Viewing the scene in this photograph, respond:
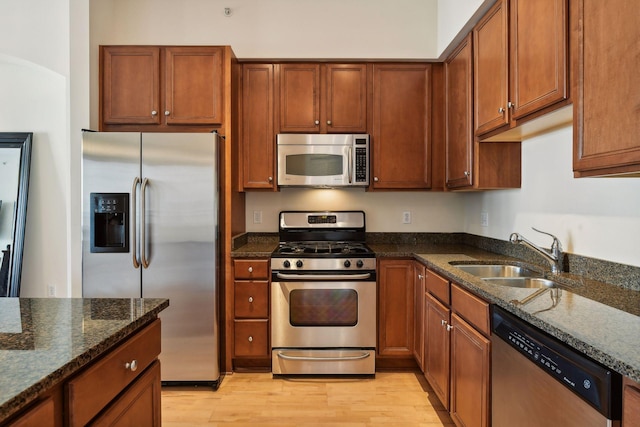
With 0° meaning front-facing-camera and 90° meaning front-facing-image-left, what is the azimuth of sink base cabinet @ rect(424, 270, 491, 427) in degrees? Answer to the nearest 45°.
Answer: approximately 45°

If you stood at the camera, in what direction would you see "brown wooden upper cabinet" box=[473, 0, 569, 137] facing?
facing the viewer and to the left of the viewer

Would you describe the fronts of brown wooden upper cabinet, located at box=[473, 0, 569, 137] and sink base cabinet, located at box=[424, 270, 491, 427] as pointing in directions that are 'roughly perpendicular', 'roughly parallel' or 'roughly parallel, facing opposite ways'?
roughly parallel

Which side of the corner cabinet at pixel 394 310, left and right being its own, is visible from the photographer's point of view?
front

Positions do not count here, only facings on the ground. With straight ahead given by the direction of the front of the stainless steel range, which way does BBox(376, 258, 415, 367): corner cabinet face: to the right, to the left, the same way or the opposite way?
the same way

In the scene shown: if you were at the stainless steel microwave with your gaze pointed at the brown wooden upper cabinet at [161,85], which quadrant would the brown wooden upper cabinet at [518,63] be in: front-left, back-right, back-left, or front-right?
back-left

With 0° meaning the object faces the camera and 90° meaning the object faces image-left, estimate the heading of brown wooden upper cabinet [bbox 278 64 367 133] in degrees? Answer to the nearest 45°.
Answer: approximately 0°

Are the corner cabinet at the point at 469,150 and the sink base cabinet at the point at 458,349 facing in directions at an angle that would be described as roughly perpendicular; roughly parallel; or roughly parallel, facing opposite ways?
roughly parallel

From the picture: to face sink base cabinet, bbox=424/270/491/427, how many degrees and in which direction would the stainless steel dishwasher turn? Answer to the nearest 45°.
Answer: approximately 90° to its right

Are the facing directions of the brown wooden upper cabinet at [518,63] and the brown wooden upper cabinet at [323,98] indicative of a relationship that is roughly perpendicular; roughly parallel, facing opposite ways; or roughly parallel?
roughly perpendicular

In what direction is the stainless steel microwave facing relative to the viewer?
toward the camera

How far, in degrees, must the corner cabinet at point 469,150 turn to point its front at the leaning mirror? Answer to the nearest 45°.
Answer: approximately 45° to its right

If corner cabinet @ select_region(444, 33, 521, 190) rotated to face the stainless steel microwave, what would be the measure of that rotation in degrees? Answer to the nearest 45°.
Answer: approximately 45° to its right
